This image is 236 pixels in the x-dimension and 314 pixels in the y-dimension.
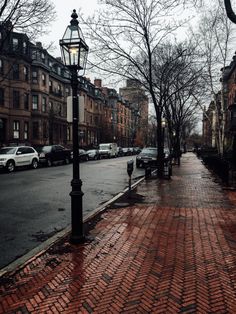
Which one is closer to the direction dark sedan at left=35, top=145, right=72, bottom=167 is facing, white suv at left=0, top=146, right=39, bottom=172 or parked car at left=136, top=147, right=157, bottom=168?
the white suv

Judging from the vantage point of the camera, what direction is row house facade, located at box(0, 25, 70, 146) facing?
facing the viewer and to the right of the viewer

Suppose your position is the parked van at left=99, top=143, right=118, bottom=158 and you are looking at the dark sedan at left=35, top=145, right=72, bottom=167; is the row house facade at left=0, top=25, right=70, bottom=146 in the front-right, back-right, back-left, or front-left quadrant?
front-right

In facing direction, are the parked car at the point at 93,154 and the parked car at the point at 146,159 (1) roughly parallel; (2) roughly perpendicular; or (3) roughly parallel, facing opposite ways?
roughly parallel

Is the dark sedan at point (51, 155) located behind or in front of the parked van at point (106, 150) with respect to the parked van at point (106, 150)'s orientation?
in front

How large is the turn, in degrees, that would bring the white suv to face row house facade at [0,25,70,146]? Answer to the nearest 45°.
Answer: approximately 135° to its right

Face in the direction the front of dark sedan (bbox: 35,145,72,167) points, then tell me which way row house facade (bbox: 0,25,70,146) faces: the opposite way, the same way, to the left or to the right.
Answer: to the left

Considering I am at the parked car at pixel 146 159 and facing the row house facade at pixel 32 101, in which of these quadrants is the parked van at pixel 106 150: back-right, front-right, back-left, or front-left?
front-right

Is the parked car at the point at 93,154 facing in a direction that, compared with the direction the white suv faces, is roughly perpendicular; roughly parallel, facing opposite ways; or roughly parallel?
roughly parallel

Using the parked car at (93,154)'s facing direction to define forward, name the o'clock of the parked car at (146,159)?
the parked car at (146,159) is roughly at 10 o'clock from the parked car at (93,154).

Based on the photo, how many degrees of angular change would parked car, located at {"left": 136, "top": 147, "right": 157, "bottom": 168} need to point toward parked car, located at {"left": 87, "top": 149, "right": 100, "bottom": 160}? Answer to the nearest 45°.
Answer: approximately 90° to its right

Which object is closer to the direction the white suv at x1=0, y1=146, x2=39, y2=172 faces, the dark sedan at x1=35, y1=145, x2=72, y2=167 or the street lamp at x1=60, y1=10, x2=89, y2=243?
the street lamp

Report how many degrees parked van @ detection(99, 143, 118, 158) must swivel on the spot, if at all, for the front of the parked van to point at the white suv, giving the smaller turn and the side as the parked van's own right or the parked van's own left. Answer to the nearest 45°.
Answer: approximately 45° to the parked van's own left

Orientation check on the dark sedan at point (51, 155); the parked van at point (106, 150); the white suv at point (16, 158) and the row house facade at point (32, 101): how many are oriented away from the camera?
0

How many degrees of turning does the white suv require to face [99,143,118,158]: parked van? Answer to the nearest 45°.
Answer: approximately 180°

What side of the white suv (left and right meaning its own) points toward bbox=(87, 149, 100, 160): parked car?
back
